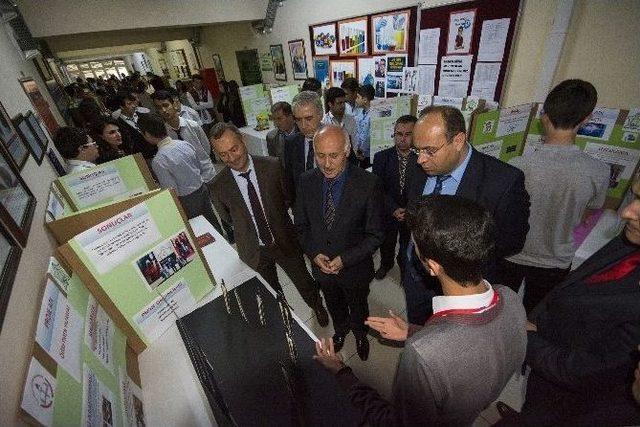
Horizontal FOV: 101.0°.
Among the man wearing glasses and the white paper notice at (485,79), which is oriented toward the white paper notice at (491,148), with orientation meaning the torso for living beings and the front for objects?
the white paper notice at (485,79)

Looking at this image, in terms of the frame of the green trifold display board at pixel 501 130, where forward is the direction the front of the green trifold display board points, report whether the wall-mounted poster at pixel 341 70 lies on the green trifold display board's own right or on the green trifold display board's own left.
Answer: on the green trifold display board's own right

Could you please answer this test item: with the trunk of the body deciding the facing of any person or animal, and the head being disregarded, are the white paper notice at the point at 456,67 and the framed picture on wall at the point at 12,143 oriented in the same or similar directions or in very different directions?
very different directions

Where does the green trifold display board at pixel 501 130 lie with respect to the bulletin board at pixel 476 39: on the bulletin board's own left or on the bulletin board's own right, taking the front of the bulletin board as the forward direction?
on the bulletin board's own left

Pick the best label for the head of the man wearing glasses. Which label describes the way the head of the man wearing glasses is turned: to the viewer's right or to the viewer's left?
to the viewer's left

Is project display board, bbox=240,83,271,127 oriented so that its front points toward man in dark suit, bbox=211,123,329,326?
yes

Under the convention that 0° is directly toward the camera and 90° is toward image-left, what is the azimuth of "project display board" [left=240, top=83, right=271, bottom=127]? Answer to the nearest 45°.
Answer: approximately 0°

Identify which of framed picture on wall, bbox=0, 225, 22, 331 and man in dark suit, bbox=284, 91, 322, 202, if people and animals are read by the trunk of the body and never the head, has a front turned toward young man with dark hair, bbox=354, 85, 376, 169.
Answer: the framed picture on wall

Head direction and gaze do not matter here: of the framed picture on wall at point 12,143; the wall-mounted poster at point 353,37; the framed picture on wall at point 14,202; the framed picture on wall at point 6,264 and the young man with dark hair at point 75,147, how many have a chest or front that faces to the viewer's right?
4

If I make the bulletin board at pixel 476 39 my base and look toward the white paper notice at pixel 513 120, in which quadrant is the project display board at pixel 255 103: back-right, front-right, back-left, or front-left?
back-right

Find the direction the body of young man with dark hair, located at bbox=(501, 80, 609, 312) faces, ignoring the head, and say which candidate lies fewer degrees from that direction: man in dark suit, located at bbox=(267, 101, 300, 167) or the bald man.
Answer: the man in dark suit

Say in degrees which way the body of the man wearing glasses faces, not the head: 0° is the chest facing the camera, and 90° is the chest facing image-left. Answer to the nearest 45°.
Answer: approximately 45°

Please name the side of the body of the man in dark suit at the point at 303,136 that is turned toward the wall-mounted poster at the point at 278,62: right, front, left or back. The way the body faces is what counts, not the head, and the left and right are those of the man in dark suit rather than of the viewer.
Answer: back
